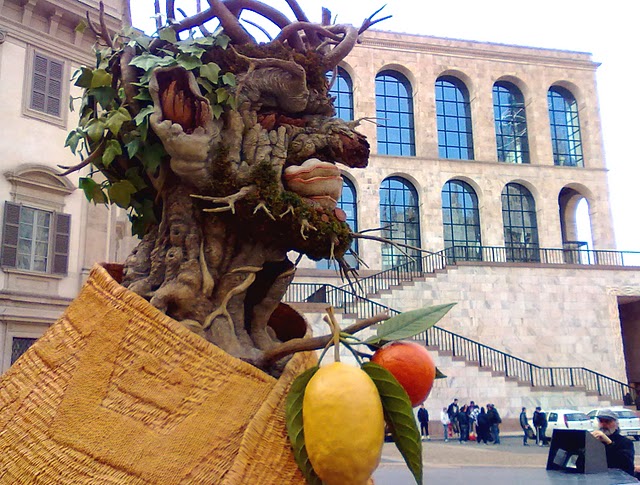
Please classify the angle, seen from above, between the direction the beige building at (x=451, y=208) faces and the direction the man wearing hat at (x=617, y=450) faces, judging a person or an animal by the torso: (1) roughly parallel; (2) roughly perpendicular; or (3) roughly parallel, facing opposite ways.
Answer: roughly perpendicular

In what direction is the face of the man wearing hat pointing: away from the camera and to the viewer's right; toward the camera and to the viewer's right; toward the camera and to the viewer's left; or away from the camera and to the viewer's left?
toward the camera and to the viewer's left

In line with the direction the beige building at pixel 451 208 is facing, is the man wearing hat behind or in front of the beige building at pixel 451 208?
in front

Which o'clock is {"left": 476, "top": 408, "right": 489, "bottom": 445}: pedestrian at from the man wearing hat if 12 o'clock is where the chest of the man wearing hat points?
The pedestrian is roughly at 4 o'clock from the man wearing hat.

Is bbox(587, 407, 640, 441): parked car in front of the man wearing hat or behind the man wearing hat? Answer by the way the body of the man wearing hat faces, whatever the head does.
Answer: behind

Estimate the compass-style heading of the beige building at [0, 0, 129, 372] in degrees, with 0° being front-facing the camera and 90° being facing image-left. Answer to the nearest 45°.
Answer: approximately 315°

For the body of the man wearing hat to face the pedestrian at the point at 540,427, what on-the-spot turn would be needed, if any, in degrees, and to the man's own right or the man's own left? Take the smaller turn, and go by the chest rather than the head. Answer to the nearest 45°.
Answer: approximately 135° to the man's own right

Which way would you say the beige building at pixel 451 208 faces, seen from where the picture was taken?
facing the viewer

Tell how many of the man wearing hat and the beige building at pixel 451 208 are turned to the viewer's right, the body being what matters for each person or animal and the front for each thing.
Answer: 0

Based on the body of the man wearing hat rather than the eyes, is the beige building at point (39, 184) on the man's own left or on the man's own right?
on the man's own right

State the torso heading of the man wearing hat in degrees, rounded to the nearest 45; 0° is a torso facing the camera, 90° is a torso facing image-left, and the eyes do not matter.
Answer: approximately 45°

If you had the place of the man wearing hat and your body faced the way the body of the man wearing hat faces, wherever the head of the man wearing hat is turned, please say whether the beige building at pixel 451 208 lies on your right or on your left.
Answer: on your right

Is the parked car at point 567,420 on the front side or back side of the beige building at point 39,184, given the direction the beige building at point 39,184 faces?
on the front side
